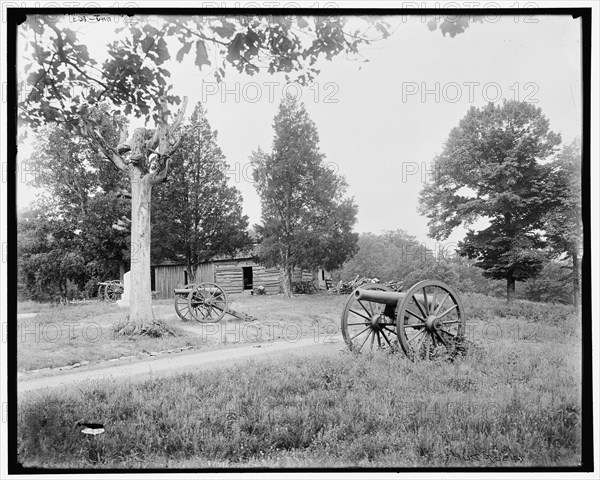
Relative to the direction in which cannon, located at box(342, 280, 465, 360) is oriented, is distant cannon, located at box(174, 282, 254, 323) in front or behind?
in front

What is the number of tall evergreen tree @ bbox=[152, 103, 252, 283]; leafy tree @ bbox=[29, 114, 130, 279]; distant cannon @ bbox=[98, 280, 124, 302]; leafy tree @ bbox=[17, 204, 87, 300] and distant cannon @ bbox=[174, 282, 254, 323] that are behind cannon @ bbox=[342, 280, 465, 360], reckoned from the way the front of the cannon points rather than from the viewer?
0

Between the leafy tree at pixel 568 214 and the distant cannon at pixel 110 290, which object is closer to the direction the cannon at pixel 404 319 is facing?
the distant cannon

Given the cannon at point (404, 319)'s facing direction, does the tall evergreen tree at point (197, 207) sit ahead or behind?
ahead

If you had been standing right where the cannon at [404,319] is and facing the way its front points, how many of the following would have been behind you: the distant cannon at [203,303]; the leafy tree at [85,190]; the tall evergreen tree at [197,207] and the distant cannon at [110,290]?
0

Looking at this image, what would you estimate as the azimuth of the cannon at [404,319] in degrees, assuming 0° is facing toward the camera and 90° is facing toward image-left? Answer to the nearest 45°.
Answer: approximately 45°

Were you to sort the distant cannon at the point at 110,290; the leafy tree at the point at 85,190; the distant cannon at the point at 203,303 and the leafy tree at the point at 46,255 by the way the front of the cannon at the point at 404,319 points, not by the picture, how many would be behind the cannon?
0
